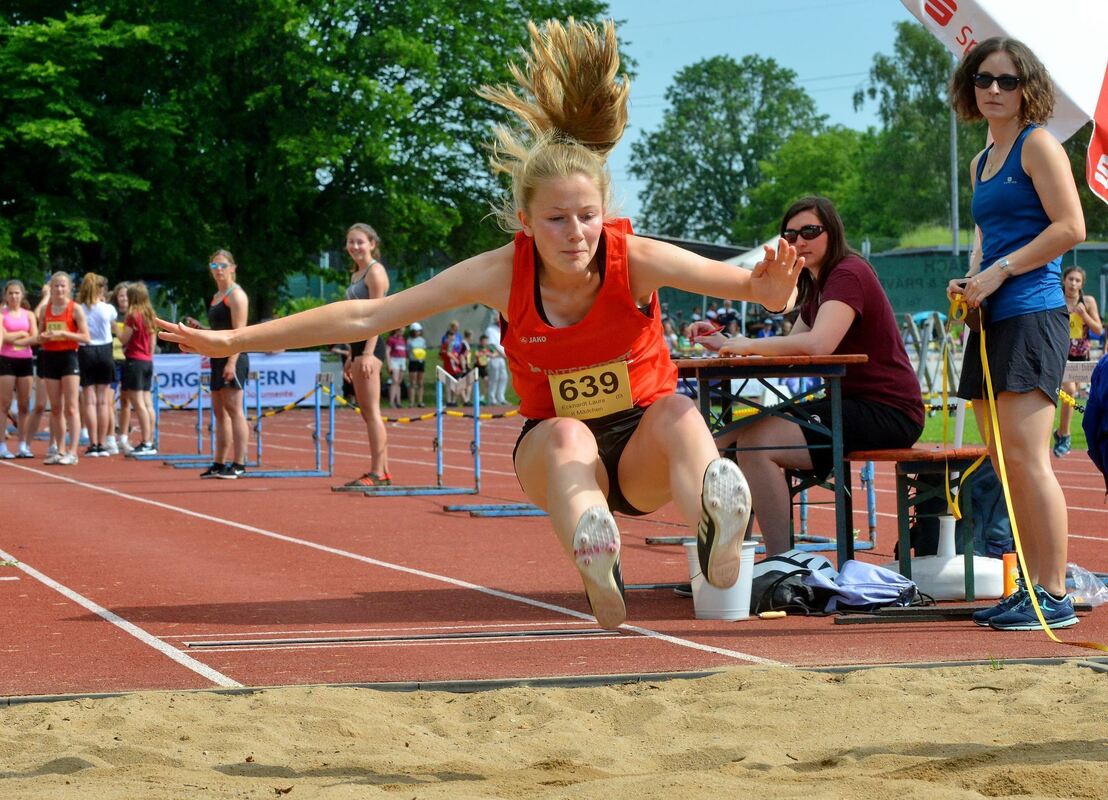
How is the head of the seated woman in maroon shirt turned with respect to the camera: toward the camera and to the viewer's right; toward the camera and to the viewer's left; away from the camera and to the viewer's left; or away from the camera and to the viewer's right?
toward the camera and to the viewer's left

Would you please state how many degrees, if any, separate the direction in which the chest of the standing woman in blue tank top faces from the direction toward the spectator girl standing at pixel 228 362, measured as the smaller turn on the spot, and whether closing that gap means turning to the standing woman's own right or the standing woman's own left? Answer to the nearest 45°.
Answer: approximately 90° to the standing woman's own right

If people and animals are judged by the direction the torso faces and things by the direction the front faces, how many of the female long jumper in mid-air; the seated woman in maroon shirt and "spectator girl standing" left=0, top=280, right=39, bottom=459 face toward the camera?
2

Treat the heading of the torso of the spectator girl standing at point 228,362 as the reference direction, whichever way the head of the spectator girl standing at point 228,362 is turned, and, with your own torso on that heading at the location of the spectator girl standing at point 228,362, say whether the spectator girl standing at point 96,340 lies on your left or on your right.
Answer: on your right

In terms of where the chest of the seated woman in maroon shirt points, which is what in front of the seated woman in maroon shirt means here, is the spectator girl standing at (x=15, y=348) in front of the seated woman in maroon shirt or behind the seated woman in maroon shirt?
in front

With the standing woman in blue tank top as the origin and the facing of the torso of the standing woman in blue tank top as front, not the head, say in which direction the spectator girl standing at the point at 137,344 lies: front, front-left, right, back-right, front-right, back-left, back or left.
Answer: right

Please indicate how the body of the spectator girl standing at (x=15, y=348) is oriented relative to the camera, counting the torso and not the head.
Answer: toward the camera

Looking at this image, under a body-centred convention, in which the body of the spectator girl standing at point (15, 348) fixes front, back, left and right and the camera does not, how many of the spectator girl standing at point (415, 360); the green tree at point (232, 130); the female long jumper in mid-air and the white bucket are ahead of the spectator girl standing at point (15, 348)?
2

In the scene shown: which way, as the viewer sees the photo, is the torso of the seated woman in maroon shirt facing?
to the viewer's left

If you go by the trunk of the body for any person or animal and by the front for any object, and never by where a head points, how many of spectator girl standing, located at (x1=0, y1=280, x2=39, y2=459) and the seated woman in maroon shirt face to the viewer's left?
1

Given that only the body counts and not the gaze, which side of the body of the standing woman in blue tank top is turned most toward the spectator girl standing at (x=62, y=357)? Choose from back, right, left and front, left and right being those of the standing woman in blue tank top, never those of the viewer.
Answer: right

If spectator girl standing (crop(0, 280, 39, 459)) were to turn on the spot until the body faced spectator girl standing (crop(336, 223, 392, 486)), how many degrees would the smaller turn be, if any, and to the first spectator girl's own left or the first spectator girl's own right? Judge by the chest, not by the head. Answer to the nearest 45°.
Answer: approximately 45° to the first spectator girl's own left

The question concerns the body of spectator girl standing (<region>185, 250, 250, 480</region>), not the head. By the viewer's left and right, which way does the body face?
facing the viewer and to the left of the viewer

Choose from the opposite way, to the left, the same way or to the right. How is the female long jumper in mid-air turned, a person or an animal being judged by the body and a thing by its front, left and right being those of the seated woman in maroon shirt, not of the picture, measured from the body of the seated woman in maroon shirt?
to the left

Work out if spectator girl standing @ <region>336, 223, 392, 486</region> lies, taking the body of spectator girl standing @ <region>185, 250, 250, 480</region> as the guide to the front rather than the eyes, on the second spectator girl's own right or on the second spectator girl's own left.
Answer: on the second spectator girl's own left

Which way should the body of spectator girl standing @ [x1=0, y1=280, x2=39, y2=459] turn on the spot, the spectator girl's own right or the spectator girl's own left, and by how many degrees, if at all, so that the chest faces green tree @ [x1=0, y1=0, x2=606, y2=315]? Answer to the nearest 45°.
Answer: approximately 180°

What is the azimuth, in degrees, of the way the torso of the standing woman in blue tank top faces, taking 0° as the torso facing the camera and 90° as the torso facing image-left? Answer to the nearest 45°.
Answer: approximately 45°

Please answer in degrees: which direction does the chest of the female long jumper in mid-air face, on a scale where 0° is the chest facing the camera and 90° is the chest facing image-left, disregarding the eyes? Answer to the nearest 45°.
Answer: approximately 0°

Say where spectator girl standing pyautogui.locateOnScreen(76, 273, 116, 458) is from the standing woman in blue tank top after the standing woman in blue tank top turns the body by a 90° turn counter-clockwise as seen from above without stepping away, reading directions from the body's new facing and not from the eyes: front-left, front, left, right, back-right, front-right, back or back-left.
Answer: back
